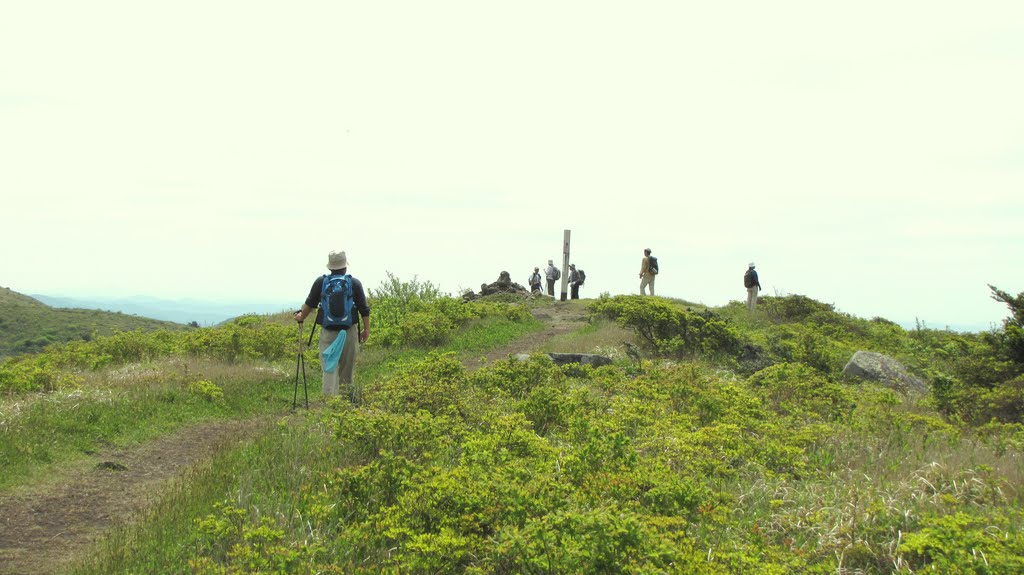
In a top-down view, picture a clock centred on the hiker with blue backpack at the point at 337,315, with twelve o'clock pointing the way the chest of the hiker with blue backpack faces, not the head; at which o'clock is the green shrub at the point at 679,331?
The green shrub is roughly at 2 o'clock from the hiker with blue backpack.

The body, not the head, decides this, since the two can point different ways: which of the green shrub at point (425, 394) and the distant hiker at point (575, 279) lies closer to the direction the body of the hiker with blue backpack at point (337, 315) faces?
the distant hiker

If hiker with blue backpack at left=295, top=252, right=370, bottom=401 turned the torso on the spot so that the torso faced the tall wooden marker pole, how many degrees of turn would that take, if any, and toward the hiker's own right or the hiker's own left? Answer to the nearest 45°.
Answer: approximately 45° to the hiker's own right

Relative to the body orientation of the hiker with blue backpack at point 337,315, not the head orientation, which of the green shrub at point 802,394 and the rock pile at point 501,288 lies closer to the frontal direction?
the rock pile

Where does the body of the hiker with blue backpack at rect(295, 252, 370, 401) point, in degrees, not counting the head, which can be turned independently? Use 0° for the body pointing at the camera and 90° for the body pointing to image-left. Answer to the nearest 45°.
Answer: approximately 180°

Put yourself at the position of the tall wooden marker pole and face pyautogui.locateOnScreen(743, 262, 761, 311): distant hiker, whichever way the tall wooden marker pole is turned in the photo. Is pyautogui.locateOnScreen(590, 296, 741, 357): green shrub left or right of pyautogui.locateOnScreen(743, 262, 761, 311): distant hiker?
right

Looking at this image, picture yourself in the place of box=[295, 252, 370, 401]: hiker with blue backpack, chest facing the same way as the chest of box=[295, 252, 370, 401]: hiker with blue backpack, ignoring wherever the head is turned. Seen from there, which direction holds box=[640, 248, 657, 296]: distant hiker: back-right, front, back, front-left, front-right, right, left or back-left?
front-right

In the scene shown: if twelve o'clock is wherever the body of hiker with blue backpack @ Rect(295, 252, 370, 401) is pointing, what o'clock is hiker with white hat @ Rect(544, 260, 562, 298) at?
The hiker with white hat is roughly at 1 o'clock from the hiker with blue backpack.

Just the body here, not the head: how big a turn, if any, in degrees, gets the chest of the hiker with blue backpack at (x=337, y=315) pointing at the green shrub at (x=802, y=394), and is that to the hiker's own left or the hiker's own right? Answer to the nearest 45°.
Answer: approximately 90° to the hiker's own right

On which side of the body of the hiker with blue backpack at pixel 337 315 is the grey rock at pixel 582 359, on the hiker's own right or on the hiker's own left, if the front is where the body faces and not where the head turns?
on the hiker's own right

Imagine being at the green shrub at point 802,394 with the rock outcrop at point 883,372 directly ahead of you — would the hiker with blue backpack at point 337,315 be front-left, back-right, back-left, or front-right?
back-left
